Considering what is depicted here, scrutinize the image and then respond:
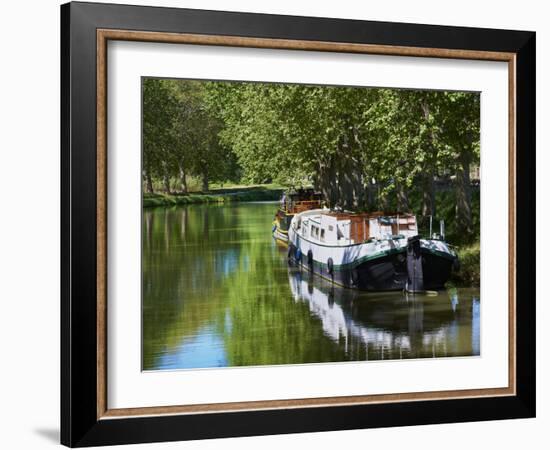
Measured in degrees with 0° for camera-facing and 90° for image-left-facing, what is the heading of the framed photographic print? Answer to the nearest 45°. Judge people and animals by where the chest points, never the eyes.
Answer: approximately 315°
